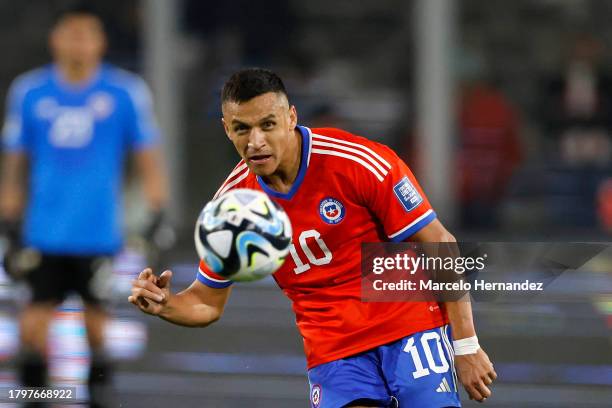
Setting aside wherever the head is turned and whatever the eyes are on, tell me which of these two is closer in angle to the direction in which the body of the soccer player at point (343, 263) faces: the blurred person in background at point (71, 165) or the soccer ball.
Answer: the soccer ball

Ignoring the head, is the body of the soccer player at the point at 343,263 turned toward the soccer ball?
yes

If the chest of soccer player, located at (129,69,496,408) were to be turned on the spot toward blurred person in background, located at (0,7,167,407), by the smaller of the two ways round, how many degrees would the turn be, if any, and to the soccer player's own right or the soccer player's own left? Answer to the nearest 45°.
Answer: approximately 90° to the soccer player's own right
